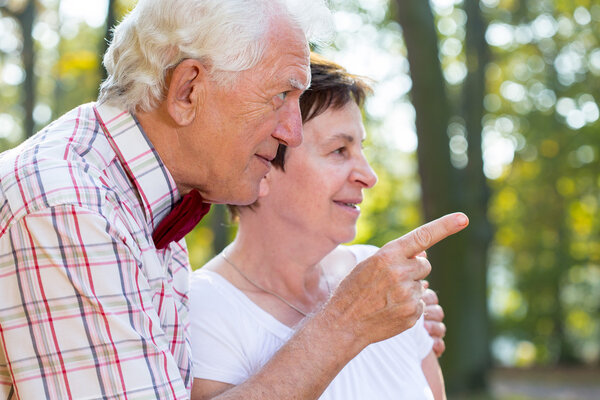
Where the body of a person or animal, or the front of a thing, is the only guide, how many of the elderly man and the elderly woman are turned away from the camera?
0

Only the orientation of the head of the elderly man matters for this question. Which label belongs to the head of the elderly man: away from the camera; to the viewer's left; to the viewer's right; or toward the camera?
to the viewer's right

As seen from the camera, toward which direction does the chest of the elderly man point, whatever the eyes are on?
to the viewer's right

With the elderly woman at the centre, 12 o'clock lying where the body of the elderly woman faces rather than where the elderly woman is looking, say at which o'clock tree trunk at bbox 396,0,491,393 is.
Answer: The tree trunk is roughly at 8 o'clock from the elderly woman.

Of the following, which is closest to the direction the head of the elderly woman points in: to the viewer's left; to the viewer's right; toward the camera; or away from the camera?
to the viewer's right

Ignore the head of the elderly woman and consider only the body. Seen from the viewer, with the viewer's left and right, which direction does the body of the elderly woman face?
facing the viewer and to the right of the viewer

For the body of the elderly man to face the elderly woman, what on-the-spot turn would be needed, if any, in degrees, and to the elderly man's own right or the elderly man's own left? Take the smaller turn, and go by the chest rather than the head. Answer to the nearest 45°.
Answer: approximately 45° to the elderly man's own left
